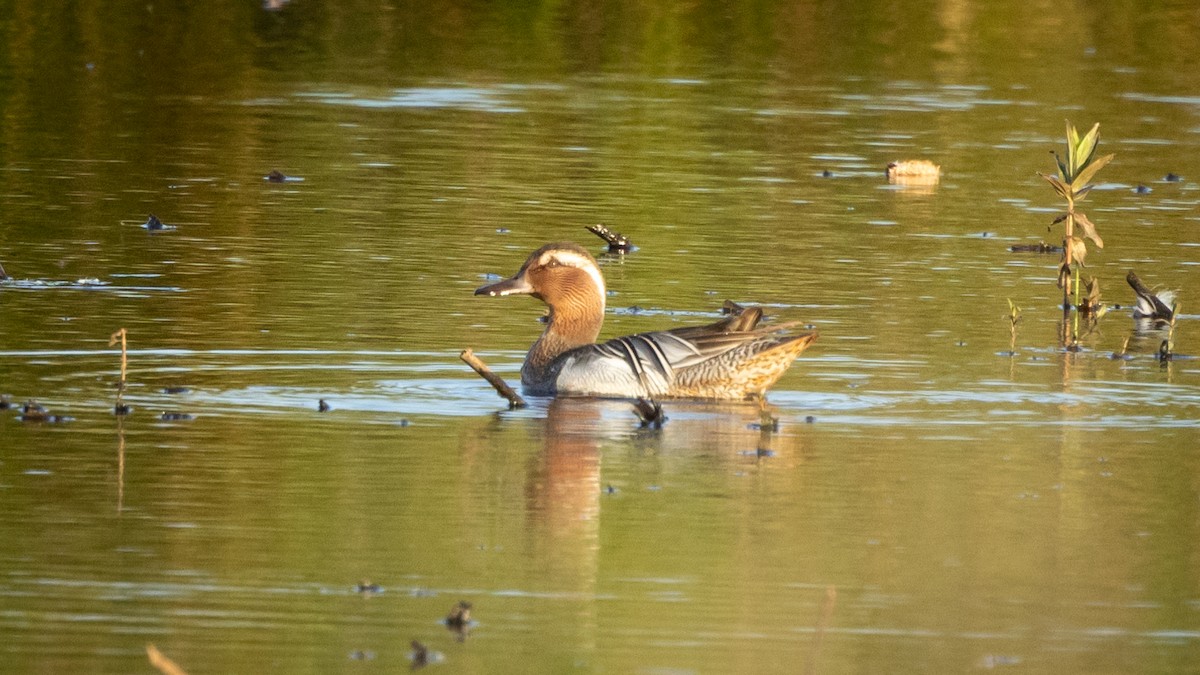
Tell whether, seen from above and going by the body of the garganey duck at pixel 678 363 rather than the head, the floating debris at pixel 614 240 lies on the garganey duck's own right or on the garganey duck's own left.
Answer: on the garganey duck's own right

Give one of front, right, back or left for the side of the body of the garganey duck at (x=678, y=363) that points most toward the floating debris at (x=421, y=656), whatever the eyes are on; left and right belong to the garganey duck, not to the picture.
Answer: left

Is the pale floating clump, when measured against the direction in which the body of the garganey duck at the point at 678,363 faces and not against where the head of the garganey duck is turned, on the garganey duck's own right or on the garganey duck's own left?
on the garganey duck's own right

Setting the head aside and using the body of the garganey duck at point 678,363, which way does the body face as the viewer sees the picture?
to the viewer's left

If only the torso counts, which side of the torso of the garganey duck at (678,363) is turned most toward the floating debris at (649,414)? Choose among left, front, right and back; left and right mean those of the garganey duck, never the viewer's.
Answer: left
